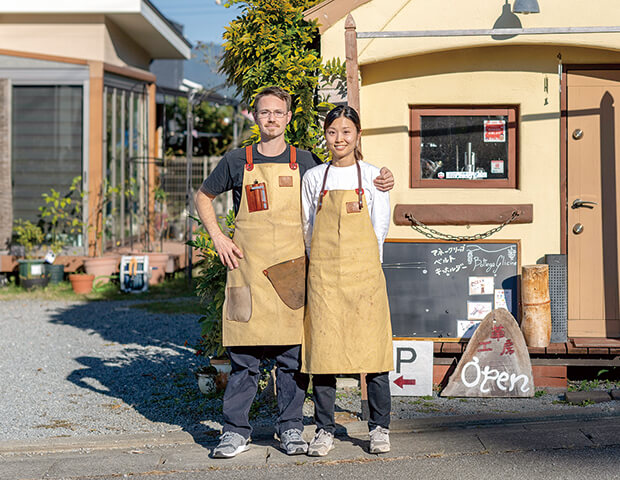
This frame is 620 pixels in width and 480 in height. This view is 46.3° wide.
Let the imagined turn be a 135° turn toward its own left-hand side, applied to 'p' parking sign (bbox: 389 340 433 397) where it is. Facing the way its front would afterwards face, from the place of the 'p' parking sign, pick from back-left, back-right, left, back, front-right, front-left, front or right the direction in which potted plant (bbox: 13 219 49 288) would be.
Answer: left

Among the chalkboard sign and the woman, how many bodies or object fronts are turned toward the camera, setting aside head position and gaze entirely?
2

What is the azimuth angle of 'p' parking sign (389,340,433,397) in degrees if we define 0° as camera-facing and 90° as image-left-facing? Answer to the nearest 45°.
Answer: approximately 0°

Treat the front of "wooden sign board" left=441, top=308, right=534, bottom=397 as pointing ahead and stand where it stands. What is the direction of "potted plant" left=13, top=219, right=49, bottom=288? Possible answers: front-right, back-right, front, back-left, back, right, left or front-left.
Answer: back-right

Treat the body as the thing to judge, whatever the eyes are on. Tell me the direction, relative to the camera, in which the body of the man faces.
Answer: toward the camera

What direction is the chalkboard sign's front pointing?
toward the camera

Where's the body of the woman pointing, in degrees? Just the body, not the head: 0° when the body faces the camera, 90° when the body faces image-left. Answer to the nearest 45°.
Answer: approximately 0°
